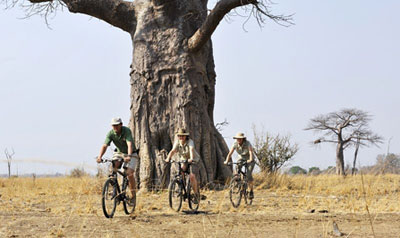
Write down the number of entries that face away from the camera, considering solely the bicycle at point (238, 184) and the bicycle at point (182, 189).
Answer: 0

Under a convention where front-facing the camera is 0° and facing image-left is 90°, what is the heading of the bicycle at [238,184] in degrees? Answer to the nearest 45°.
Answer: approximately 45°

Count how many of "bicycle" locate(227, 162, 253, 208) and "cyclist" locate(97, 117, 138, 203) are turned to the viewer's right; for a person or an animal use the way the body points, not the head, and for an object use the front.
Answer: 0

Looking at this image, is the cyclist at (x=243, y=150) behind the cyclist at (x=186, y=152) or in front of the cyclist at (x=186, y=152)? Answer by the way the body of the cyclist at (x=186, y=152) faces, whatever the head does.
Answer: behind
